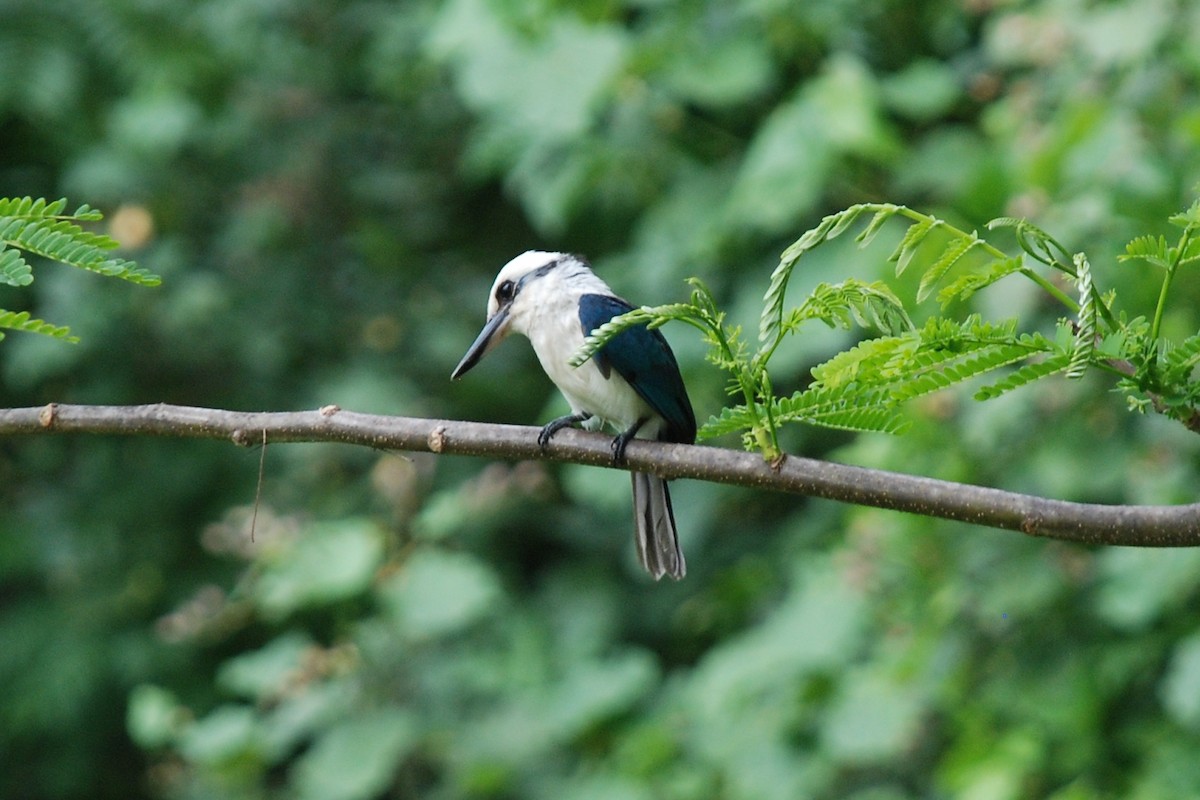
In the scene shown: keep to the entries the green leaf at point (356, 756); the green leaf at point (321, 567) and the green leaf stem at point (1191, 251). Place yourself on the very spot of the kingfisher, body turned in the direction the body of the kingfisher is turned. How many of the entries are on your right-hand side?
2

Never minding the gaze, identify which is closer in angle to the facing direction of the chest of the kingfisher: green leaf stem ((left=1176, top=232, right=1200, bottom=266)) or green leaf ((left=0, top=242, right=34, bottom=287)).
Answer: the green leaf

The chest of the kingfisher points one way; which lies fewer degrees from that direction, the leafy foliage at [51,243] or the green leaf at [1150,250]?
the leafy foliage

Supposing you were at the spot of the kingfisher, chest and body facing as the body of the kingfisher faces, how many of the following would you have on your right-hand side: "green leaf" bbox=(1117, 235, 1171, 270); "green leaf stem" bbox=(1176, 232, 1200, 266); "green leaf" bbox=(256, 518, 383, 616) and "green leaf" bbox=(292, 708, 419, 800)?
2

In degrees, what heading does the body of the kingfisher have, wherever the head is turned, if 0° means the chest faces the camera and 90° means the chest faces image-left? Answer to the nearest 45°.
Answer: approximately 45°

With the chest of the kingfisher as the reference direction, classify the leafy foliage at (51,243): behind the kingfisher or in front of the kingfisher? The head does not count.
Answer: in front

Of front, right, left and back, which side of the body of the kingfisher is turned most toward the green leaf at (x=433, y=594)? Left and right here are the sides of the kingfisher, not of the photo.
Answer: right

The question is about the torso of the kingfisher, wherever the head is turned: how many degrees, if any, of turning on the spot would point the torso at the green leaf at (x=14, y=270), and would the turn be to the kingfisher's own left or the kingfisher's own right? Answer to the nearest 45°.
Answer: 0° — it already faces it

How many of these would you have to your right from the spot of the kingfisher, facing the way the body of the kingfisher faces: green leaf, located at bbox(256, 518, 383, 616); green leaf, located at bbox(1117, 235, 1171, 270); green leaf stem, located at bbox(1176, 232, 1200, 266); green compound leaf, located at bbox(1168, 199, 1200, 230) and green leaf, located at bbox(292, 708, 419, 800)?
2

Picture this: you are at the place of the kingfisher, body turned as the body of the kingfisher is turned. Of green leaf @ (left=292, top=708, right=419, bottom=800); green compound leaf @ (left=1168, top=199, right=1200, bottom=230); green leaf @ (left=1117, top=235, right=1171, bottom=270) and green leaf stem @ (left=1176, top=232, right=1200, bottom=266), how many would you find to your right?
1

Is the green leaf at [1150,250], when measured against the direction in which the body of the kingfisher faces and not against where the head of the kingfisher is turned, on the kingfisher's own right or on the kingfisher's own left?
on the kingfisher's own left

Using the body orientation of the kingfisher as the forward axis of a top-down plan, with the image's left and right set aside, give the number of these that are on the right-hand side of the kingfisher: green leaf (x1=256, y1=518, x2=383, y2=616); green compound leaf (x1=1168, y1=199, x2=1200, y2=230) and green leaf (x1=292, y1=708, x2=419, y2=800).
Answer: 2

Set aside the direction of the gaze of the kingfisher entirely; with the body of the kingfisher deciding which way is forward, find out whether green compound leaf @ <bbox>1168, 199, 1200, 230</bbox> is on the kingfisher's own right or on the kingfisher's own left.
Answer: on the kingfisher's own left
